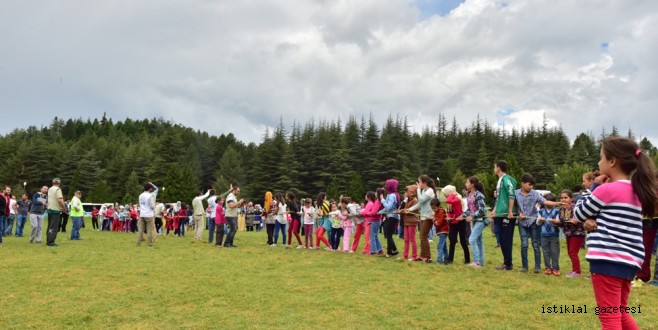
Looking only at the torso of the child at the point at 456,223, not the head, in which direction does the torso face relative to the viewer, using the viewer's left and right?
facing to the left of the viewer

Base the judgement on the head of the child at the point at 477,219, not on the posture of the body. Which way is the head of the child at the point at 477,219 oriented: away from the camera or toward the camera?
toward the camera

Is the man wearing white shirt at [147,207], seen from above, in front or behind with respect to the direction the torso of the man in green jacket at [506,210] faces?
in front

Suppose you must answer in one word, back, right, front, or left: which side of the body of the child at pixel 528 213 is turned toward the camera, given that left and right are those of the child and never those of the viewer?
front

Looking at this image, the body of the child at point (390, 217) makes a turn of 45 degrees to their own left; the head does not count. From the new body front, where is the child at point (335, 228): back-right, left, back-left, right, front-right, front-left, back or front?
right

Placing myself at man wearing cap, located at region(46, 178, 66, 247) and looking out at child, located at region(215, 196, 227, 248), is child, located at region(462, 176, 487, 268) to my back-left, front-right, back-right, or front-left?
front-right

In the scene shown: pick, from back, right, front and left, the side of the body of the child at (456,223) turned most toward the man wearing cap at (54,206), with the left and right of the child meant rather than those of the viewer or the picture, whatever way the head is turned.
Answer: front

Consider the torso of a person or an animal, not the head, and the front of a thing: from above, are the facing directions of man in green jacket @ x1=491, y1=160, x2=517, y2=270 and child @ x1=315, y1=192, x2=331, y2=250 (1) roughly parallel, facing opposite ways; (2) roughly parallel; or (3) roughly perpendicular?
roughly parallel

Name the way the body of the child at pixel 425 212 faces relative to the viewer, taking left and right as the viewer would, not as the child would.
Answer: facing to the left of the viewer

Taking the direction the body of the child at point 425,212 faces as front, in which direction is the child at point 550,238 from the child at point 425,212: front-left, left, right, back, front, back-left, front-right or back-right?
back-left

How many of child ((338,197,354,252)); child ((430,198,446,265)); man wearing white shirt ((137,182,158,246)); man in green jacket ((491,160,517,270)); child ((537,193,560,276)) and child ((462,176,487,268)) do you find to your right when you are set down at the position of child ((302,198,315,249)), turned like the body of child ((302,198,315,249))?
1
